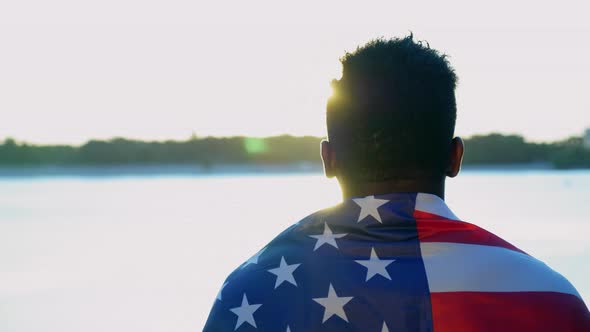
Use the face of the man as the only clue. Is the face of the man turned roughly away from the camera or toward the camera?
away from the camera

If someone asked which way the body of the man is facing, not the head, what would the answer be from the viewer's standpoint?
away from the camera
